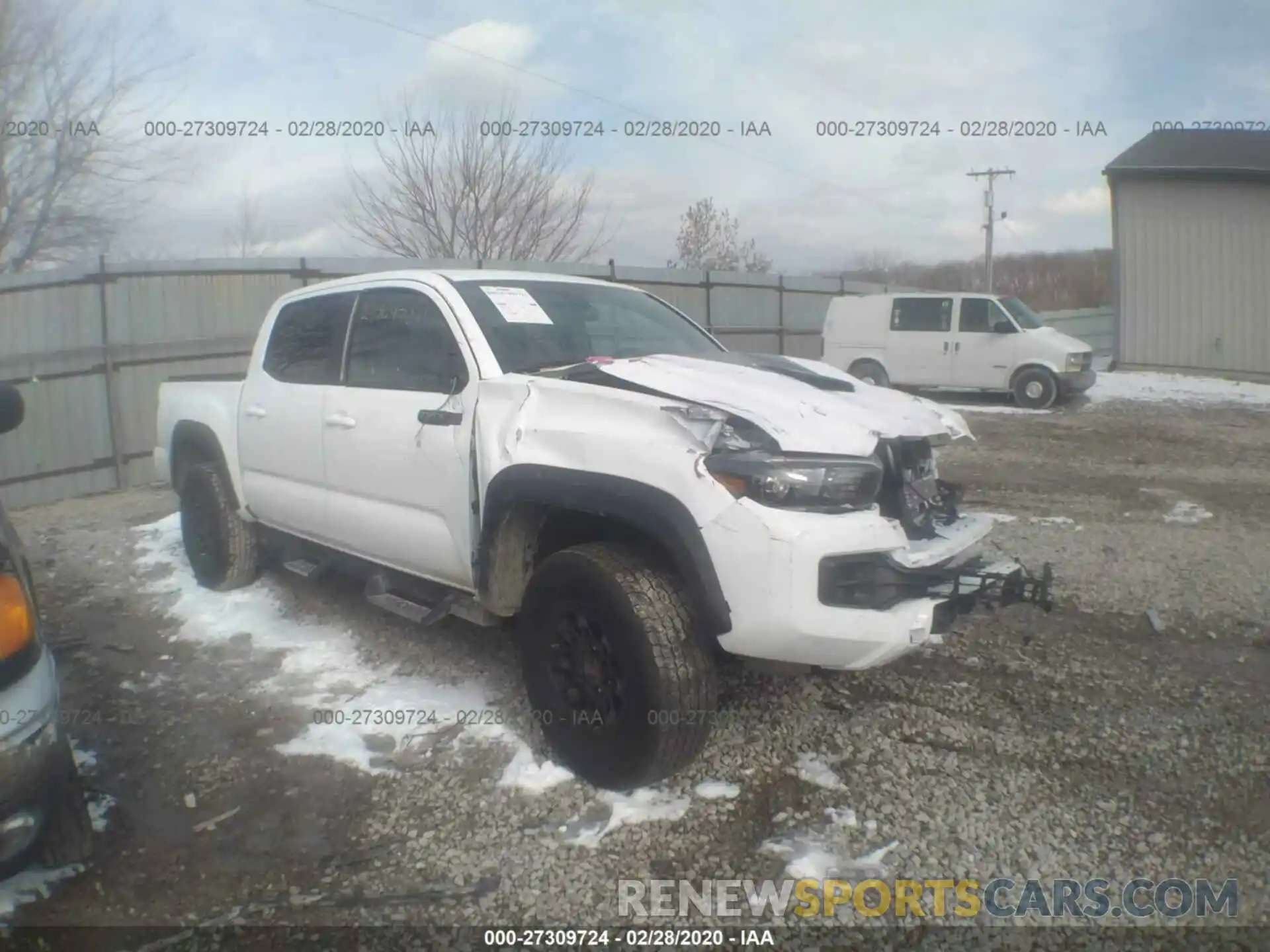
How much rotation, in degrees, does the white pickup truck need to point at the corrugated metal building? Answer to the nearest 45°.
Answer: approximately 90° to its left

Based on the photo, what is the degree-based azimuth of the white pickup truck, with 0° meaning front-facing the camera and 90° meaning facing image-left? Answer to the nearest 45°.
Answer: approximately 315°

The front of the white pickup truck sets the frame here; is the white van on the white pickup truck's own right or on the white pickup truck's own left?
on the white pickup truck's own left

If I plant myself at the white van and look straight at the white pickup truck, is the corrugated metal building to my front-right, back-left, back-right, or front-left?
back-left
